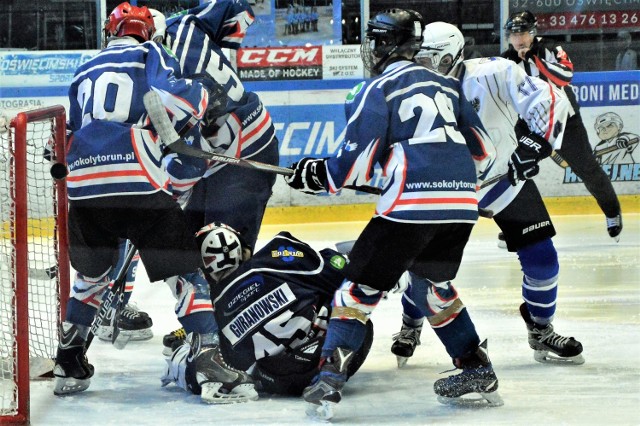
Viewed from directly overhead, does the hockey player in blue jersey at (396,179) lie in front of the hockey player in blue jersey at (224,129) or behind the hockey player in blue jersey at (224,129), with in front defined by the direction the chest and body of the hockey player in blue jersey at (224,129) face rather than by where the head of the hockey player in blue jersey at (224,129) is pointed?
behind

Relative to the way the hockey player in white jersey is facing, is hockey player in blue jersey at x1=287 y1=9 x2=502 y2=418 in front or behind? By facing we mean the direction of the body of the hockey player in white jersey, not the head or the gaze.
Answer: in front

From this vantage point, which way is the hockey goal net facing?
to the viewer's right

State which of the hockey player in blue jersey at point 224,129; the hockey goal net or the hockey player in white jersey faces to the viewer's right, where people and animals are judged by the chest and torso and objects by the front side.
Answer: the hockey goal net

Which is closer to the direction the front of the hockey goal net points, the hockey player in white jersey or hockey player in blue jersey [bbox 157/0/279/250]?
the hockey player in white jersey

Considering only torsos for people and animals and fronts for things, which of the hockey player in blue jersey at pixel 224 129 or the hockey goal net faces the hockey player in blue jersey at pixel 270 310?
the hockey goal net

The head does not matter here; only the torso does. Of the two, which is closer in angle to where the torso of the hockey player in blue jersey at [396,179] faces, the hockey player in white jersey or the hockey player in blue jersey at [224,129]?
the hockey player in blue jersey

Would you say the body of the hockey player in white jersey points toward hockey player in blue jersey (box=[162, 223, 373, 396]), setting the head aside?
yes

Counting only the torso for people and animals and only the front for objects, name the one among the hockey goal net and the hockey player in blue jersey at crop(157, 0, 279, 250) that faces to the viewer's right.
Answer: the hockey goal net

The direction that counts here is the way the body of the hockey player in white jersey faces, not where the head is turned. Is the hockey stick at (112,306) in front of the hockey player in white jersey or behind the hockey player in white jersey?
in front

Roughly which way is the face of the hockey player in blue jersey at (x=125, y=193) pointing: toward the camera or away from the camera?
away from the camera

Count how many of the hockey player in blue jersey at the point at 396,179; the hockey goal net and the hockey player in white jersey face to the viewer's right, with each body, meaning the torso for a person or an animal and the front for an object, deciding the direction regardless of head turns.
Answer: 1

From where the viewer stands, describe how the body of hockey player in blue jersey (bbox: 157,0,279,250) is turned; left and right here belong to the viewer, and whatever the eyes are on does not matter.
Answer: facing away from the viewer and to the left of the viewer

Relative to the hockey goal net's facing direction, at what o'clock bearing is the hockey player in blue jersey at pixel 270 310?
The hockey player in blue jersey is roughly at 12 o'clock from the hockey goal net.

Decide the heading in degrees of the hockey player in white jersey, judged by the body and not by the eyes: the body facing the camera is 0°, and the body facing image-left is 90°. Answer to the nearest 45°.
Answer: approximately 45°

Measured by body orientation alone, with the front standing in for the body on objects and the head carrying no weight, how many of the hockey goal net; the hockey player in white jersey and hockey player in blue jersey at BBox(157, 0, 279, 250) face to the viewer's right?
1
